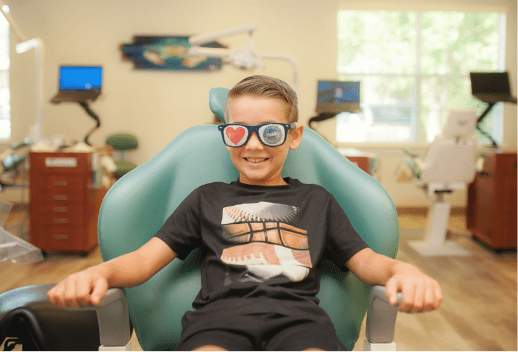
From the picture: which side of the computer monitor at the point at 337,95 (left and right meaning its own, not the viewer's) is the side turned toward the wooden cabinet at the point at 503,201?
left

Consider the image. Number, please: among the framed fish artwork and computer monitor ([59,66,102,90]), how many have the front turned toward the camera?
2

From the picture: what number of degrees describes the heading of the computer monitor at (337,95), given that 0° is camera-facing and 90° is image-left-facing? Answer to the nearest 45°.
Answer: approximately 0°

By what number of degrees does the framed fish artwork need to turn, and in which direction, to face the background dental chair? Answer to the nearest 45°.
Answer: approximately 45° to its left
